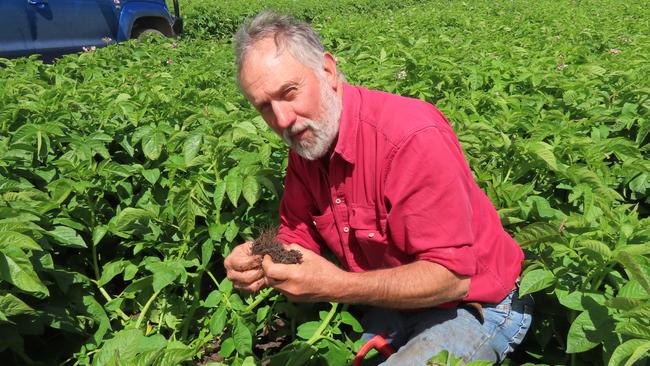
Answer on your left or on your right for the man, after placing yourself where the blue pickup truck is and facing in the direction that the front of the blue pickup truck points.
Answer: on your right

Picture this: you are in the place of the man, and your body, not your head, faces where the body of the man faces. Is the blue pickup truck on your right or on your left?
on your right

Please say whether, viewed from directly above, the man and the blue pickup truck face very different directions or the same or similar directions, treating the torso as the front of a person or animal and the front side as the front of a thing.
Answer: very different directions

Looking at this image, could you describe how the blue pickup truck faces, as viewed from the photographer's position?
facing away from the viewer and to the right of the viewer
